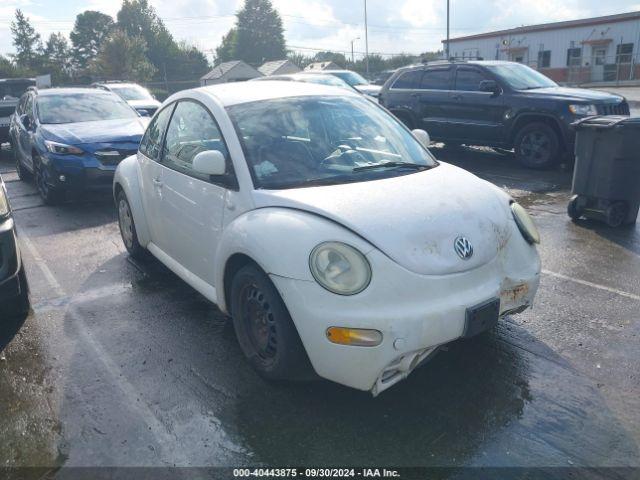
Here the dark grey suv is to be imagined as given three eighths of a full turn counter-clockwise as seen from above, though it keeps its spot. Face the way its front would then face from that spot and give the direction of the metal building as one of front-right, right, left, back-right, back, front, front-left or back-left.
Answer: front

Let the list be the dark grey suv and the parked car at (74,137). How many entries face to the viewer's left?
0

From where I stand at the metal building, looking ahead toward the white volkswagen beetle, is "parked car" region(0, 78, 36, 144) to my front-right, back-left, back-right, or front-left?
front-right

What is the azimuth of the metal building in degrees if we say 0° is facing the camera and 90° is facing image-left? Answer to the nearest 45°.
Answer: approximately 45°

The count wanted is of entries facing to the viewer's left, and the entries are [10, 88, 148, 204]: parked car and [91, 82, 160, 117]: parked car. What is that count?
0

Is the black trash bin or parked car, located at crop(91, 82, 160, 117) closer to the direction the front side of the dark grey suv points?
the black trash bin

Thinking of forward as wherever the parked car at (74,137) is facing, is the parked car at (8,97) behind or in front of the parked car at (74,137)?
behind

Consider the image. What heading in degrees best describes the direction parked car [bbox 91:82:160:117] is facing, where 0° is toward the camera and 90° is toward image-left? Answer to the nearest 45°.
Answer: approximately 315°

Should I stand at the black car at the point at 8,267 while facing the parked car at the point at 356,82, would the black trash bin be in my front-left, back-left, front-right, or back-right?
front-right

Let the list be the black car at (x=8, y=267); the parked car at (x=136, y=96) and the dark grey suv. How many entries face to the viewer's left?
0

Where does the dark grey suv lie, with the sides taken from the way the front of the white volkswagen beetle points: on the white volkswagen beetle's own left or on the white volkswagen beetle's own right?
on the white volkswagen beetle's own left

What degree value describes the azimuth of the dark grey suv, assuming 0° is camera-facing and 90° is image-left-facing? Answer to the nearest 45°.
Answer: approximately 315°

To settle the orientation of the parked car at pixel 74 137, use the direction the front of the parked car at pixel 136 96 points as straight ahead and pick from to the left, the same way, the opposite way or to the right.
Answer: the same way
